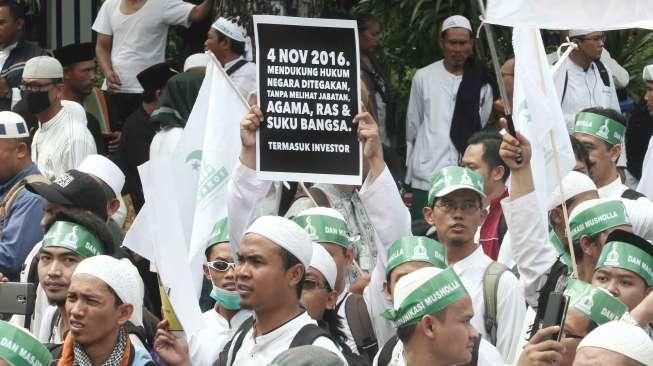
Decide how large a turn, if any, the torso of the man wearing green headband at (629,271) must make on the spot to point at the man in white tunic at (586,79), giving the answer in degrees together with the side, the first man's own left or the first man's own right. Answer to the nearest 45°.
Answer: approximately 135° to the first man's own right

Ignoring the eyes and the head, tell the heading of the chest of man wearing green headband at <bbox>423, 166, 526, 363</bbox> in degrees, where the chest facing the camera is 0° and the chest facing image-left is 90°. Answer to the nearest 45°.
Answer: approximately 0°

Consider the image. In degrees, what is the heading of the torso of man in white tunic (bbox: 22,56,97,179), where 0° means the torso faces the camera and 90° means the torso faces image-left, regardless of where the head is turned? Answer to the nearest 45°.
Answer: approximately 45°

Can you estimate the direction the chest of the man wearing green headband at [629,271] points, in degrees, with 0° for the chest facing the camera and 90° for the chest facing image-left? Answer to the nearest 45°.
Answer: approximately 45°

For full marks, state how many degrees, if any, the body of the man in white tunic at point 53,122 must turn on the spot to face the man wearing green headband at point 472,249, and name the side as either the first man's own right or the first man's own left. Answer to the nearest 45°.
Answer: approximately 90° to the first man's own left

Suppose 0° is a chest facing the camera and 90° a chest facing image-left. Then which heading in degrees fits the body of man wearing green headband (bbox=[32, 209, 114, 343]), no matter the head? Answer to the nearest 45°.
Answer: approximately 45°
